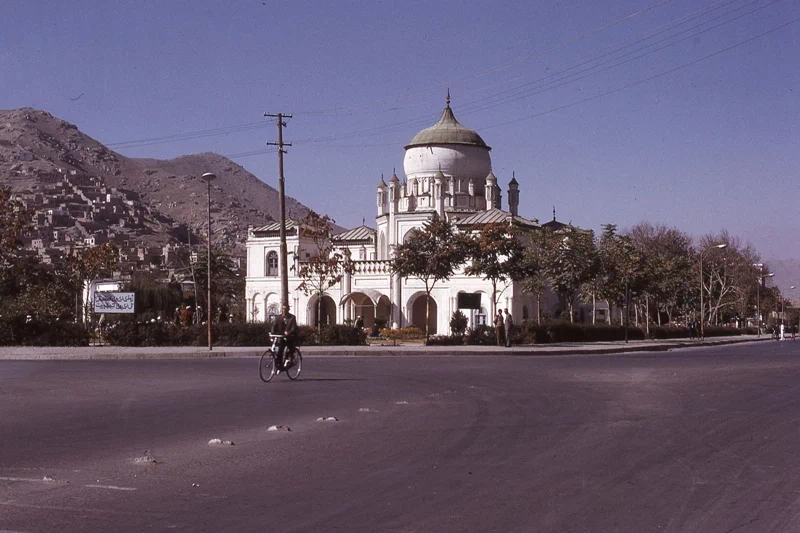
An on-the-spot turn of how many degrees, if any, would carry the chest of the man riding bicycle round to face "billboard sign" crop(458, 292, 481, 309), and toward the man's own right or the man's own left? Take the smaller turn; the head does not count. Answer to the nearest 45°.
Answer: approximately 135° to the man's own right

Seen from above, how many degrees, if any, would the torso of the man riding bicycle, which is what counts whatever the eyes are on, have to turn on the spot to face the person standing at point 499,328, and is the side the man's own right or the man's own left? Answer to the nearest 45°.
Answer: approximately 180°

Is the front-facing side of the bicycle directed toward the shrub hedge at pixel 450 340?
no

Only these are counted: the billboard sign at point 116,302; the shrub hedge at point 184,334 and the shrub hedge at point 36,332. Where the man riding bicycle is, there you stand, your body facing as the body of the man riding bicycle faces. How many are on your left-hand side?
0

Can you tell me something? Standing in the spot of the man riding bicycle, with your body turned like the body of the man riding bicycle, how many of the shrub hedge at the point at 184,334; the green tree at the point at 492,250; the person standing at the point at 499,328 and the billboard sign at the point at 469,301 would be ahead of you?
0

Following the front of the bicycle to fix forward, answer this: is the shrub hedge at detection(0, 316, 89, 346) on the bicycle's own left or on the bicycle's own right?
on the bicycle's own right

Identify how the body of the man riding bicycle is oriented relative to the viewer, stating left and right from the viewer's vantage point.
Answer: facing the viewer and to the left of the viewer

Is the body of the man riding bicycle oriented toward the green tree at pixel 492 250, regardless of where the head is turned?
no

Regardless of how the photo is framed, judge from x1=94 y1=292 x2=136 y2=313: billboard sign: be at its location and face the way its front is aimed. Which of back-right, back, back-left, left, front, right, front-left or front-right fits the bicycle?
front

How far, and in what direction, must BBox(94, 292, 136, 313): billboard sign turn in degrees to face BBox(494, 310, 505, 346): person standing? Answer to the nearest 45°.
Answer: approximately 90° to its left

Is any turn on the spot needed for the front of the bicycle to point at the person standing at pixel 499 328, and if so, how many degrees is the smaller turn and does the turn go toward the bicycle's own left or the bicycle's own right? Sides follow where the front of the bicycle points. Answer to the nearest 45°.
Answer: approximately 180°

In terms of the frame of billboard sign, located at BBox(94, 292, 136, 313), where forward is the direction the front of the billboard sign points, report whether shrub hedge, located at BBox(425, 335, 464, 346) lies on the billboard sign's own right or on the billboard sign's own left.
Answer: on the billboard sign's own left

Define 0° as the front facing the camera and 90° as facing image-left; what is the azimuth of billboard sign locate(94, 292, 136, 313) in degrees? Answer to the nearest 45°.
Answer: approximately 0°

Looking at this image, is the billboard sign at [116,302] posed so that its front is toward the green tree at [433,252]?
no

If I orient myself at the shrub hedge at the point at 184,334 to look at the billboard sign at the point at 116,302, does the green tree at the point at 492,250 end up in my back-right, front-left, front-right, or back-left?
back-right

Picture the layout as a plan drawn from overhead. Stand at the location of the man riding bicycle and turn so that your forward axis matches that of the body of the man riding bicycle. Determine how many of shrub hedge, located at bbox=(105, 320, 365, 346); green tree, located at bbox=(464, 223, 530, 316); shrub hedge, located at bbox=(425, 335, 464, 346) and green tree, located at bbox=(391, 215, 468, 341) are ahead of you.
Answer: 0
